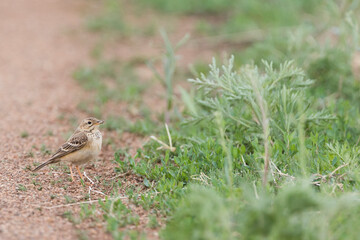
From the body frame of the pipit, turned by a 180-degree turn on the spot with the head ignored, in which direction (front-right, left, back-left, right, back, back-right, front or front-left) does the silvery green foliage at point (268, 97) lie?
back

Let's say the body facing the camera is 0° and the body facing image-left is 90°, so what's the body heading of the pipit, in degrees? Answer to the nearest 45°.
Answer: approximately 270°
